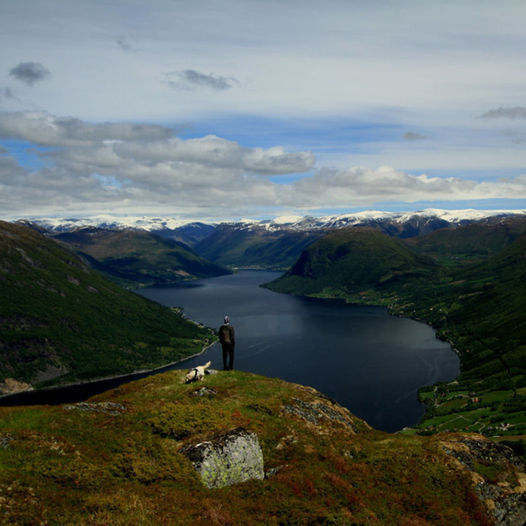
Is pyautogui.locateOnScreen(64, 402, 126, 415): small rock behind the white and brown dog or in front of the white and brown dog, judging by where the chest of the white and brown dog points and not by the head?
in front

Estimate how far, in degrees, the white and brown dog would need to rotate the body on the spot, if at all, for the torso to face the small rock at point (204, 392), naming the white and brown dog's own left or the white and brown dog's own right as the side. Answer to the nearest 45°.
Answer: approximately 45° to the white and brown dog's own left

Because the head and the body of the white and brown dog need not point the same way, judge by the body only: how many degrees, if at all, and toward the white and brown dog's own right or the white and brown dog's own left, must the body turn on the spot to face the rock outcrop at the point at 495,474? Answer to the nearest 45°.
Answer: approximately 90° to the white and brown dog's own left

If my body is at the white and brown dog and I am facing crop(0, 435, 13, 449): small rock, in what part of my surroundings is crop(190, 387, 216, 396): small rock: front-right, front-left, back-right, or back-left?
front-left

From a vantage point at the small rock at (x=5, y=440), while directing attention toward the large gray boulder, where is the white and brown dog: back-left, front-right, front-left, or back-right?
front-left

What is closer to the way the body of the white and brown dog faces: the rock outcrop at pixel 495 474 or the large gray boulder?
the large gray boulder
